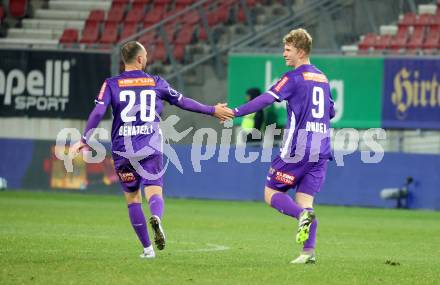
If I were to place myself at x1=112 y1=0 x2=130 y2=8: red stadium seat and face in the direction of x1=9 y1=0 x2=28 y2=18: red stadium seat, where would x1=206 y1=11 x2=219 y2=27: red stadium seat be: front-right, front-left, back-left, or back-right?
back-left

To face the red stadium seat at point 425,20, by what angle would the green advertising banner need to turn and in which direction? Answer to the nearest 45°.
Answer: approximately 135° to its left

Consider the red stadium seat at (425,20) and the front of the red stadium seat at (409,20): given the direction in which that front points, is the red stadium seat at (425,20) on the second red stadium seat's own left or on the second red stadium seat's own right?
on the second red stadium seat's own left

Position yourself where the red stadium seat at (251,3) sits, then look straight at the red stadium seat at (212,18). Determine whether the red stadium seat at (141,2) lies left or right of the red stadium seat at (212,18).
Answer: right

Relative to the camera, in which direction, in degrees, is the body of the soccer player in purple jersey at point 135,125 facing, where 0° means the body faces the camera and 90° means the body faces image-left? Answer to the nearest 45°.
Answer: approximately 180°
